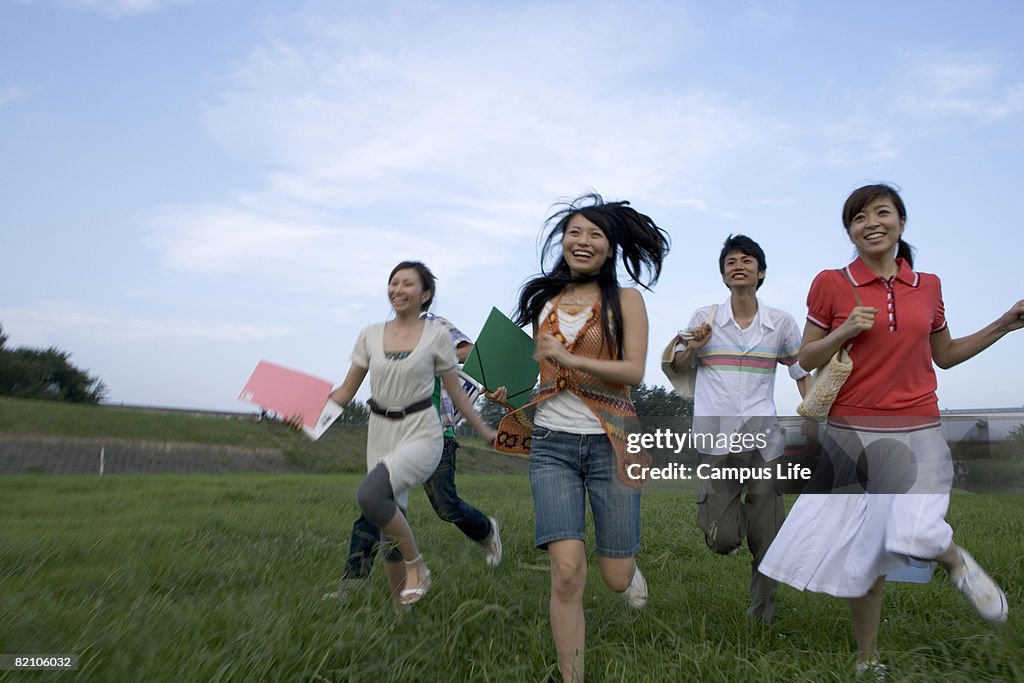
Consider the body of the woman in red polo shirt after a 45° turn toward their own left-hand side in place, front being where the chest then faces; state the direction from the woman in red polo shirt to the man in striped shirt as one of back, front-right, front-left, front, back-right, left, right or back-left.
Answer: back

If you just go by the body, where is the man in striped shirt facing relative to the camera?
toward the camera

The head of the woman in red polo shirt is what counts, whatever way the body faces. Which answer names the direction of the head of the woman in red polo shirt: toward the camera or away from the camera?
toward the camera
